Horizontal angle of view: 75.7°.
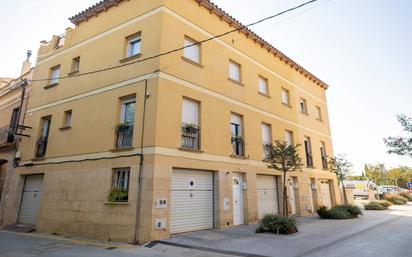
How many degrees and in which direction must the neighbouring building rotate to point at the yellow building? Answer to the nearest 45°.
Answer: approximately 90° to its left

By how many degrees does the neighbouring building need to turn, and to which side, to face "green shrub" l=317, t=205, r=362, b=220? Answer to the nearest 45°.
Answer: approximately 90° to its left

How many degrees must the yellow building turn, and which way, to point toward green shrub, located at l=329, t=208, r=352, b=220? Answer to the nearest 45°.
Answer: approximately 45° to its left

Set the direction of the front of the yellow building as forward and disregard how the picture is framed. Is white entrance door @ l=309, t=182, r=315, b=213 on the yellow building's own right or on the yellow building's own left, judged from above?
on the yellow building's own left

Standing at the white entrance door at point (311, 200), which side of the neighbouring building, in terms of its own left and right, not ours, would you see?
left

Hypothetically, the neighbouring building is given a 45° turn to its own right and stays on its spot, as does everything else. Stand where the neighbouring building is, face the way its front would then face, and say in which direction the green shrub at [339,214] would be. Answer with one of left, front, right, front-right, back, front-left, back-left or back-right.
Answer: back-left

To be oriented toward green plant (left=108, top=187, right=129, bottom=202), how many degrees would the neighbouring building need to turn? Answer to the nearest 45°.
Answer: approximately 45° to its left

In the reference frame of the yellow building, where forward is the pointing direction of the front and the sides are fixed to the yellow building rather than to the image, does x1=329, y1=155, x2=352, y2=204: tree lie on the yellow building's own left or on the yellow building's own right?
on the yellow building's own left

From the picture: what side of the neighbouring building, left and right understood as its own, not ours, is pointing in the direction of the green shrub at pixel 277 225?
left

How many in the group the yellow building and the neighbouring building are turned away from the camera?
0

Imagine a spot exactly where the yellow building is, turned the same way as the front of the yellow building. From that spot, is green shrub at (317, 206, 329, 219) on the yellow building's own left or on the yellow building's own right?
on the yellow building's own left

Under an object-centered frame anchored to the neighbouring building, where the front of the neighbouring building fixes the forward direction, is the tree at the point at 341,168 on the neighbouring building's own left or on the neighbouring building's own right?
on the neighbouring building's own left

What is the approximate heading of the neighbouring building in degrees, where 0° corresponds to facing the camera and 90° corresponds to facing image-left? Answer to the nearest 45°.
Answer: approximately 45°

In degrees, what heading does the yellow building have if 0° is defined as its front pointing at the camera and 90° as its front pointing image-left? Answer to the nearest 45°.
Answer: approximately 315°
